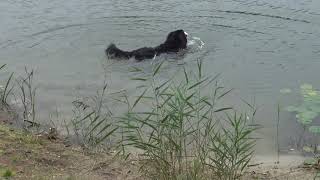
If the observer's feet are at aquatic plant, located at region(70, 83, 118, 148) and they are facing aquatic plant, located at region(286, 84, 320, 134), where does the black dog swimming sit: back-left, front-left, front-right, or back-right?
front-left

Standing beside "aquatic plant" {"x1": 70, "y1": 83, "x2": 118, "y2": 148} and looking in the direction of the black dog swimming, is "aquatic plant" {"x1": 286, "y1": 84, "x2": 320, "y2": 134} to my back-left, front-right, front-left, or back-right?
front-right

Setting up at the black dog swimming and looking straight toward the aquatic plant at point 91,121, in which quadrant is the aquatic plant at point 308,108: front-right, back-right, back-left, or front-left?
front-left

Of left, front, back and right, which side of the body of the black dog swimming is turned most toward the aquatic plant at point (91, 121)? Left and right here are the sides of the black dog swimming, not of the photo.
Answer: right

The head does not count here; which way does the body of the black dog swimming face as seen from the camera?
to the viewer's right

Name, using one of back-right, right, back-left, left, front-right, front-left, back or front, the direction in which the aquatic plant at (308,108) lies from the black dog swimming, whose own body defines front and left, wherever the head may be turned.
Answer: front-right
